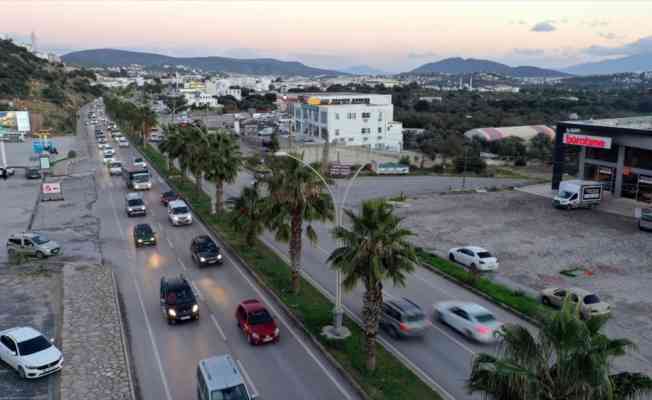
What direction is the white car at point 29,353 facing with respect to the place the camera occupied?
facing the viewer and to the right of the viewer

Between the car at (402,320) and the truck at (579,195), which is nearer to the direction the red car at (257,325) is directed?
the car

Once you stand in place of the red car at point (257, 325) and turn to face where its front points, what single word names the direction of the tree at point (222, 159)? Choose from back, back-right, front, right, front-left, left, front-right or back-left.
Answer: back-left

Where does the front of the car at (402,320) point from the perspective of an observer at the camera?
facing away from the viewer and to the left of the viewer

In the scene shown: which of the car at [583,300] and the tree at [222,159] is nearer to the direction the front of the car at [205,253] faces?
the car

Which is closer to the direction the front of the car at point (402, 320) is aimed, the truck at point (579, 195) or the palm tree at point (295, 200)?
the palm tree

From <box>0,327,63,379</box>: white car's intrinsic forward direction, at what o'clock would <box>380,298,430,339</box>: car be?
The car is roughly at 11 o'clock from the white car.

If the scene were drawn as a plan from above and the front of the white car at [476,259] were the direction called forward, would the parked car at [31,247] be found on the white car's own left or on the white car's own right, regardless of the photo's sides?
on the white car's own left

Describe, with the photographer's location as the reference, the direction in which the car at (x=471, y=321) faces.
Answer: facing away from the viewer and to the left of the viewer

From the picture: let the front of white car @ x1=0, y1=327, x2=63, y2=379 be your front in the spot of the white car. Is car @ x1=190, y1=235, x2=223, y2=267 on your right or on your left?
on your left

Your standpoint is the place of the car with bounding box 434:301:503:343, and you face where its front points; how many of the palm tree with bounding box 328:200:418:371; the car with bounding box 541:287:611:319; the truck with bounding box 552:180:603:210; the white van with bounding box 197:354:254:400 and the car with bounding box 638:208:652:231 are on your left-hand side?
2

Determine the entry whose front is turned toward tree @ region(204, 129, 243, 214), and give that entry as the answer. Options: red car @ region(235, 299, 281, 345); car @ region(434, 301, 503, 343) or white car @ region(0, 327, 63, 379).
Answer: the car

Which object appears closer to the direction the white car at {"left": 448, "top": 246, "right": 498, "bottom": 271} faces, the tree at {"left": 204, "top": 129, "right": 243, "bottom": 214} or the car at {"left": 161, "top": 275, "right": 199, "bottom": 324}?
the tree

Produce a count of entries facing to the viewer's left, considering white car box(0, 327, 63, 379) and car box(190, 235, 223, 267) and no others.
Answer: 0

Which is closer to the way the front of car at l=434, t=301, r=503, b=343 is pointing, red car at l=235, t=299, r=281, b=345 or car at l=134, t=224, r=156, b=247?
the car

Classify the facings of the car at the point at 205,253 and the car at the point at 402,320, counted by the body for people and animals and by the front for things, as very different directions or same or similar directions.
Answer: very different directions

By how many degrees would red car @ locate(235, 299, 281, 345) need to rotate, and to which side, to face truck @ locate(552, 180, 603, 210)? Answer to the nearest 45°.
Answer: approximately 90° to its left
